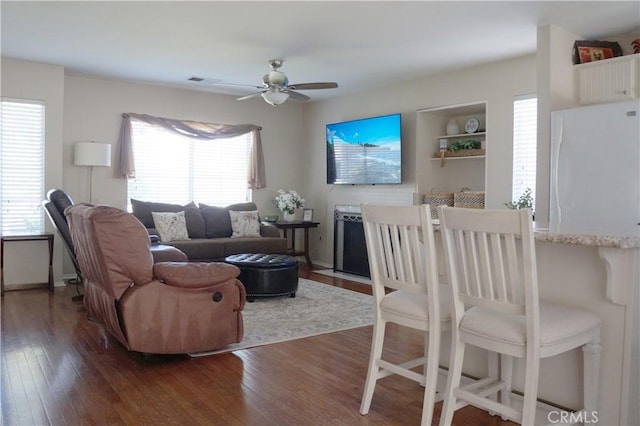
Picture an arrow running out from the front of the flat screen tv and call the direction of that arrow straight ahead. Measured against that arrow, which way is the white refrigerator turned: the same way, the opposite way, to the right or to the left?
the same way

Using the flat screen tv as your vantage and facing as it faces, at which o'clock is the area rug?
The area rug is roughly at 11 o'clock from the flat screen tv.

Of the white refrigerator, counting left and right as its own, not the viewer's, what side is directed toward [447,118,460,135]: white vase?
right

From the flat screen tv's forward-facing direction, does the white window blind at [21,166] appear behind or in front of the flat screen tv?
in front

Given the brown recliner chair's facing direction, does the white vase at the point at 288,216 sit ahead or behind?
ahead

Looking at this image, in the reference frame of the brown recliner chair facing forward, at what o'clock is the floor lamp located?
The floor lamp is roughly at 10 o'clock from the brown recliner chair.

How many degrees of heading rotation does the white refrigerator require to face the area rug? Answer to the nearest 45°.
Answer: approximately 45° to its right

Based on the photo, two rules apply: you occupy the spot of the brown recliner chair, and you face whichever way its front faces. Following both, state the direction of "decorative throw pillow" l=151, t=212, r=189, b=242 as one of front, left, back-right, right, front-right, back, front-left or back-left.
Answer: front-left

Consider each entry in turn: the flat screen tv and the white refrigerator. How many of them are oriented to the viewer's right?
0

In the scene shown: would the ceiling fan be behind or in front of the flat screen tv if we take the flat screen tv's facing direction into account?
in front

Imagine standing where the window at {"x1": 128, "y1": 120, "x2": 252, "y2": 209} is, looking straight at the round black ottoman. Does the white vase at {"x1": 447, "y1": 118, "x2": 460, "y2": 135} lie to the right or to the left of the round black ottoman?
left

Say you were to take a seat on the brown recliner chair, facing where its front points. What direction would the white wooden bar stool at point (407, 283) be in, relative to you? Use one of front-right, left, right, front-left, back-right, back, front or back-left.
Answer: right

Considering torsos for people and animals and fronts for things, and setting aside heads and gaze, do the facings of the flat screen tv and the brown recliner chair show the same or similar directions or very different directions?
very different directions

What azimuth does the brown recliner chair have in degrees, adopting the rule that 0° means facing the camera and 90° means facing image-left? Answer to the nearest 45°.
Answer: approximately 225°

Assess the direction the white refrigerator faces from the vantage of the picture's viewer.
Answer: facing the viewer and to the left of the viewer
